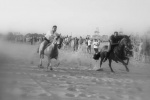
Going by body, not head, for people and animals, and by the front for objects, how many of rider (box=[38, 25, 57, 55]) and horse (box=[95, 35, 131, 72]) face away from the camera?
0

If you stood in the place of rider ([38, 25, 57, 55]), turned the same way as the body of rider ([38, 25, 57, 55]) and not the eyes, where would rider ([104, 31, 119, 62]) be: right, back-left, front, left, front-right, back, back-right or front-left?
front-left

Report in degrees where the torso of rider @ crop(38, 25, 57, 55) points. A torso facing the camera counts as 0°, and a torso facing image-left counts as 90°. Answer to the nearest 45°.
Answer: approximately 315°

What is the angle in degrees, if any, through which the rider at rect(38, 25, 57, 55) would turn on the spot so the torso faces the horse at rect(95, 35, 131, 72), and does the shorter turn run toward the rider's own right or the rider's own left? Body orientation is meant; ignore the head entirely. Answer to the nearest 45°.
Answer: approximately 45° to the rider's own left
